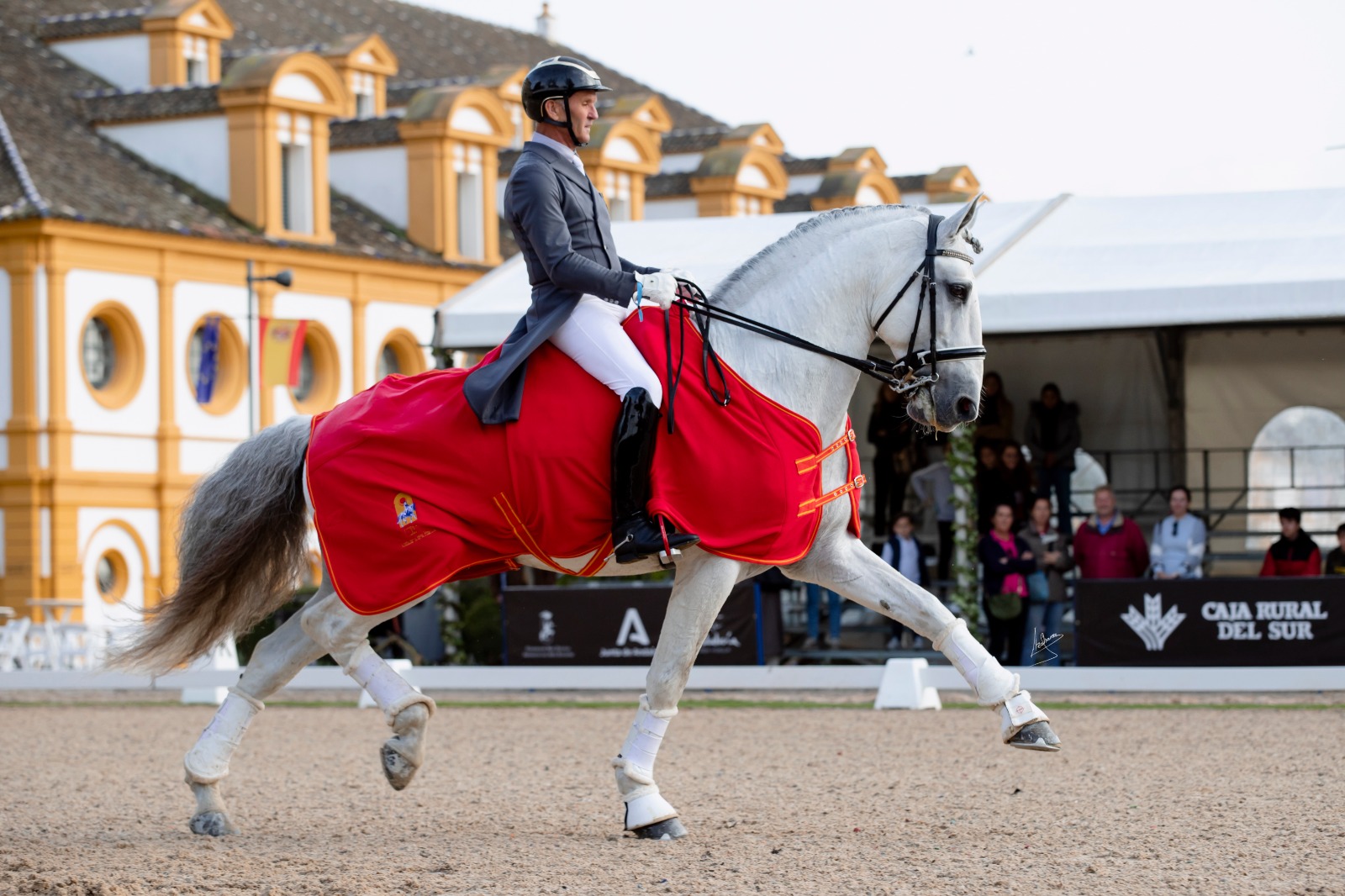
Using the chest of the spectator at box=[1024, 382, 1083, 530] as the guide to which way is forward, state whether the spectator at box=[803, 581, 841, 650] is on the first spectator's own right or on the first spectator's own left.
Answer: on the first spectator's own right

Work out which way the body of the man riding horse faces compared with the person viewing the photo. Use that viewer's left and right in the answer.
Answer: facing to the right of the viewer

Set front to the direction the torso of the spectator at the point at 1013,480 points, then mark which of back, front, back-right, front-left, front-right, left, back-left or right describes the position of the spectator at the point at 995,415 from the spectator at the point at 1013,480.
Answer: back

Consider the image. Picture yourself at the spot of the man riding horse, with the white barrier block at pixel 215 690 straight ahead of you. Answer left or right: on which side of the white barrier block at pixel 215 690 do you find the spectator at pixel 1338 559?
right

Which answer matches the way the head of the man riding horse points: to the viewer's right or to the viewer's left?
to the viewer's right

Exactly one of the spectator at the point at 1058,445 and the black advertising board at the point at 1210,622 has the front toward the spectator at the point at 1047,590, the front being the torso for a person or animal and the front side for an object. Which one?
the spectator at the point at 1058,445

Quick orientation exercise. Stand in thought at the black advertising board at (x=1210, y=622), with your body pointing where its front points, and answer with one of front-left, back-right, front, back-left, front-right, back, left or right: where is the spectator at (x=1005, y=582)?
right
